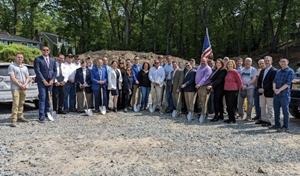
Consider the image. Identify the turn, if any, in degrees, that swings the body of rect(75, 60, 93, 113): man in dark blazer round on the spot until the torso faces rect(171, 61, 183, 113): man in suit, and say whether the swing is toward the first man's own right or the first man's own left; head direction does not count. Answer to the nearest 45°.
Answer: approximately 90° to the first man's own left

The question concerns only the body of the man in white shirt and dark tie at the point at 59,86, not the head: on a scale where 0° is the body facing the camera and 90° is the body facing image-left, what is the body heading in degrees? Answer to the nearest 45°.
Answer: approximately 0°

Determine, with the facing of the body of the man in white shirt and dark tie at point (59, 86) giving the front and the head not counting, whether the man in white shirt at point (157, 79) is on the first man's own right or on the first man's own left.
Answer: on the first man's own left

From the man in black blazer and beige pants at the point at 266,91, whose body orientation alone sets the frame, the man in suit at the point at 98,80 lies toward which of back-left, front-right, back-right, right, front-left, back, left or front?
front-right

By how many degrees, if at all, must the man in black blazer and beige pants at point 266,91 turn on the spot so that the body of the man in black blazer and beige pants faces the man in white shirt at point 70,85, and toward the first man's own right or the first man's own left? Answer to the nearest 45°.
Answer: approximately 45° to the first man's own right

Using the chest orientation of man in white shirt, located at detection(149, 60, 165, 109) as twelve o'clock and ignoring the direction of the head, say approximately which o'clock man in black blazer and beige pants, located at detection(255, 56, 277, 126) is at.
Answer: The man in black blazer and beige pants is roughly at 10 o'clock from the man in white shirt.

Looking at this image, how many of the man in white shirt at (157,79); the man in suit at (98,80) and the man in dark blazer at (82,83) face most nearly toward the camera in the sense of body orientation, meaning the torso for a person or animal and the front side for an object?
3

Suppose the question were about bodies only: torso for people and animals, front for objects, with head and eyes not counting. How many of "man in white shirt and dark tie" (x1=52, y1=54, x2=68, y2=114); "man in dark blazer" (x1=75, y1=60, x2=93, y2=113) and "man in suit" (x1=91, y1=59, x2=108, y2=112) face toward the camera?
3
